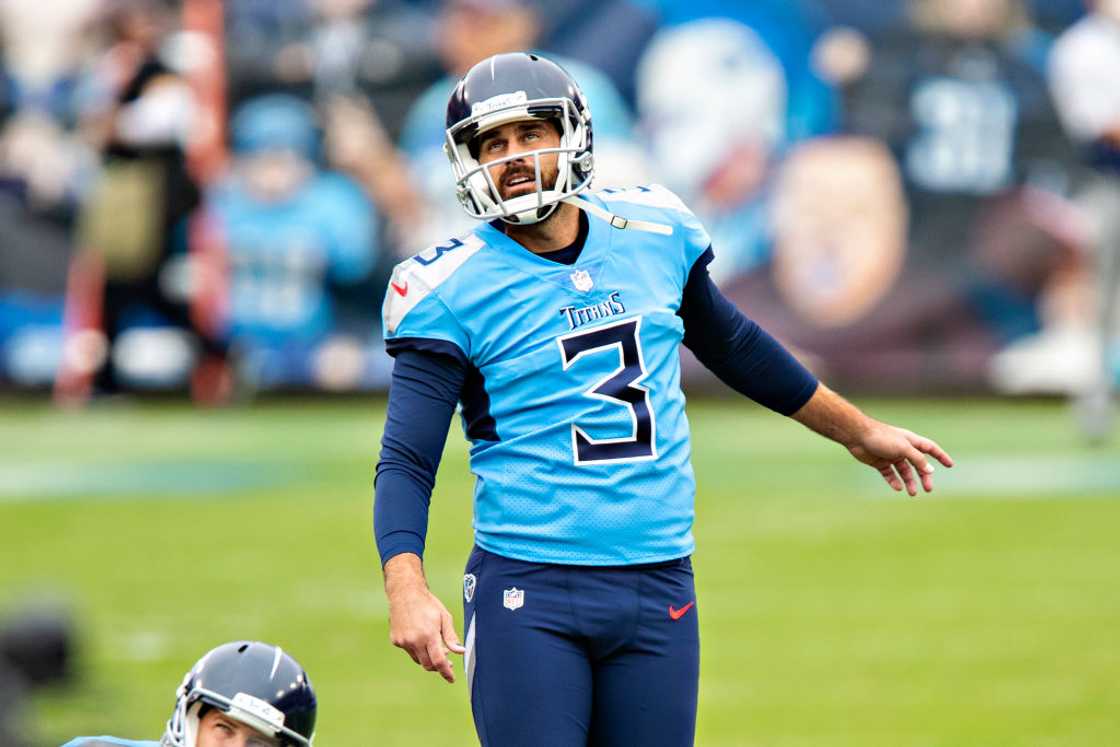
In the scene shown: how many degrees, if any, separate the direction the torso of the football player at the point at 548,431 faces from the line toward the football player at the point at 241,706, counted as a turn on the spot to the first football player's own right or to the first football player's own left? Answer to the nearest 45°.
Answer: approximately 90° to the first football player's own right

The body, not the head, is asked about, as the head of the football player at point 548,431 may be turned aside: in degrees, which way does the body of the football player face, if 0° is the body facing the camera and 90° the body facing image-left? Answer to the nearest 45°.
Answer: approximately 0°
